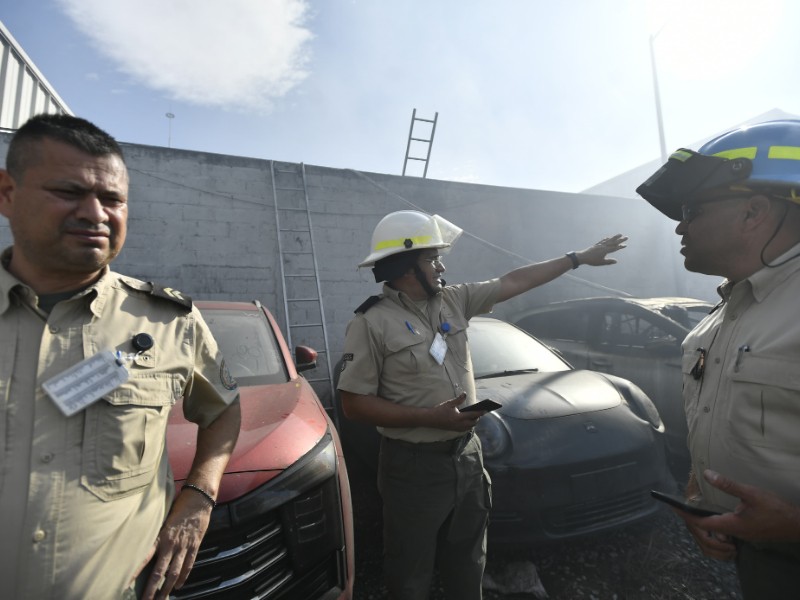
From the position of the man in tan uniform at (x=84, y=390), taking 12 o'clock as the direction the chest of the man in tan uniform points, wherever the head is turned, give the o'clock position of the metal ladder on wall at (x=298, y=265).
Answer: The metal ladder on wall is roughly at 7 o'clock from the man in tan uniform.

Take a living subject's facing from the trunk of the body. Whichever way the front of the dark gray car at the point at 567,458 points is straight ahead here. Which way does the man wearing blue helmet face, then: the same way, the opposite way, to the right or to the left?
to the right

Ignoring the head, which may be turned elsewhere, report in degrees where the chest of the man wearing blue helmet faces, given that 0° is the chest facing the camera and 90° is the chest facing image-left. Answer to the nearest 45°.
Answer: approximately 45°

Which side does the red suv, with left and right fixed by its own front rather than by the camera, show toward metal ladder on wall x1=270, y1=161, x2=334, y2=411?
back

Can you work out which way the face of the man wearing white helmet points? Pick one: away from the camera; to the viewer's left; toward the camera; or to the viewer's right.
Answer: to the viewer's right

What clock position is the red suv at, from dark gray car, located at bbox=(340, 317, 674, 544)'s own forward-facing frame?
The red suv is roughly at 3 o'clock from the dark gray car.

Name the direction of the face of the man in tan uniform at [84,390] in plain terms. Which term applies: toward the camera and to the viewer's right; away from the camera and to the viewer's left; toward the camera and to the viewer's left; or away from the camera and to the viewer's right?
toward the camera and to the viewer's right
